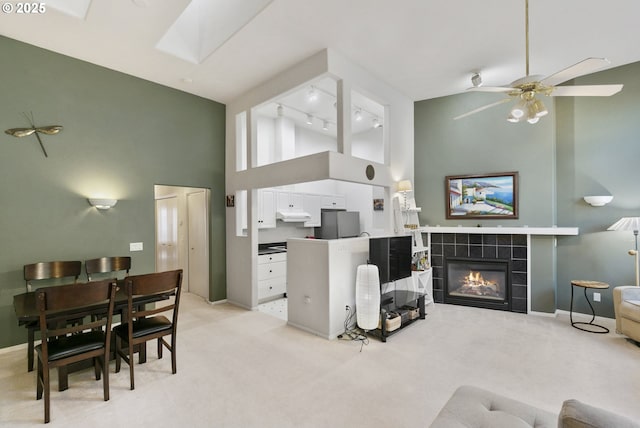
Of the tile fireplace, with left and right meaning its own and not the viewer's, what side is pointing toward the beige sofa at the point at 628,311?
left

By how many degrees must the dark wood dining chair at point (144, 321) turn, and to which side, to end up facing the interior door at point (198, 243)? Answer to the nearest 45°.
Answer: approximately 45° to its right

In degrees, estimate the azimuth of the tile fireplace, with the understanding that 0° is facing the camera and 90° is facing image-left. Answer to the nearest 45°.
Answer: approximately 45°

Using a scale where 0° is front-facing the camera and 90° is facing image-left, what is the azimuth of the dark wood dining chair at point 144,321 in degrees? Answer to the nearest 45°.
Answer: approximately 135°

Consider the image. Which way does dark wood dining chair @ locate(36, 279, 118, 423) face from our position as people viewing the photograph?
facing away from the viewer and to the left of the viewer

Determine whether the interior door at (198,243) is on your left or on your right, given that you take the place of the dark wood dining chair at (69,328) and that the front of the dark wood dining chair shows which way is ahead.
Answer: on your right

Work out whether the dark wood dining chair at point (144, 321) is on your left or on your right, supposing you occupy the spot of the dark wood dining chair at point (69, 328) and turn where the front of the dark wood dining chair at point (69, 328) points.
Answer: on your right

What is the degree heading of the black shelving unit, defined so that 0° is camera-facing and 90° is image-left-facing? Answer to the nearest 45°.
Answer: approximately 315°

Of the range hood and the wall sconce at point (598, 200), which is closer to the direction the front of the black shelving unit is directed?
the wall sconce

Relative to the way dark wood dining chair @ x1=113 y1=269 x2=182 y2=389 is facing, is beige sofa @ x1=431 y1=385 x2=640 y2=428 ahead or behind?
behind
